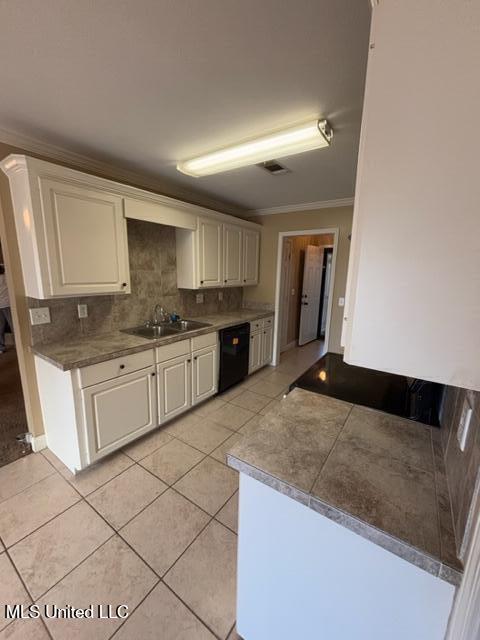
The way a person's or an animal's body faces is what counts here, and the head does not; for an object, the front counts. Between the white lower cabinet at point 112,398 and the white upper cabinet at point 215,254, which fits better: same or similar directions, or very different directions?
same or similar directions

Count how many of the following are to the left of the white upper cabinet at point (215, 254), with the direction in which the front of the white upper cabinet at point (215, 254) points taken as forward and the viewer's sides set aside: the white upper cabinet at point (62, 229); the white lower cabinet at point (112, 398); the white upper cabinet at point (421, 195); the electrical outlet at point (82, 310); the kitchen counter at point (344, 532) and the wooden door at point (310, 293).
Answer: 1

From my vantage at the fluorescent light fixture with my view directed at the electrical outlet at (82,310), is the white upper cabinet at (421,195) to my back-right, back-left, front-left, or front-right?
back-left

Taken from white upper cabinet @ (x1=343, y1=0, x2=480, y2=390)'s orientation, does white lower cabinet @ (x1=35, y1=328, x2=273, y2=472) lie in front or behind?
in front

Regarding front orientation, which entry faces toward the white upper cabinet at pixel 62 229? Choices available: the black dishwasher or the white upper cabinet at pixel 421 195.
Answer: the white upper cabinet at pixel 421 195

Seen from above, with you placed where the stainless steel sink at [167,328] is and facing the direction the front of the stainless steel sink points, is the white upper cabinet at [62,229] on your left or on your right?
on your right

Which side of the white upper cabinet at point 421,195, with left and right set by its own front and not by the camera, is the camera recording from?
left

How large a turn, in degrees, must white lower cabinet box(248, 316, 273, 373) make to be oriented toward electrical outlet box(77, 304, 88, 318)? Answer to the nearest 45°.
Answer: approximately 90° to its right

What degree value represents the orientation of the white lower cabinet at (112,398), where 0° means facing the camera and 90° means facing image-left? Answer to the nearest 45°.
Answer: approximately 315°

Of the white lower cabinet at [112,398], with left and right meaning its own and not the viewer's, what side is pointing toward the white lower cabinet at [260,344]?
left

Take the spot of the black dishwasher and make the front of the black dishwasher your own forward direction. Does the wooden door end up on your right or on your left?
on your left

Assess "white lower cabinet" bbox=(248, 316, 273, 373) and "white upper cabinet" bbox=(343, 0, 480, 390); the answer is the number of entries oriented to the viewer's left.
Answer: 1

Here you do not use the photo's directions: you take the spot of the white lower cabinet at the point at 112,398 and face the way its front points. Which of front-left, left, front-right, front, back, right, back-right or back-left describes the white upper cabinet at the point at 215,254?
left

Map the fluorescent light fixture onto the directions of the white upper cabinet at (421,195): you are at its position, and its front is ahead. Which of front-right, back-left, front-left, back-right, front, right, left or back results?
front-right

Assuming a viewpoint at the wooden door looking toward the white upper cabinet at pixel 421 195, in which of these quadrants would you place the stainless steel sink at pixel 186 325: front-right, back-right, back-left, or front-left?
front-right

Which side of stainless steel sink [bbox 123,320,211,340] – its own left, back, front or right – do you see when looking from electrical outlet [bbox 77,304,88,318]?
right
